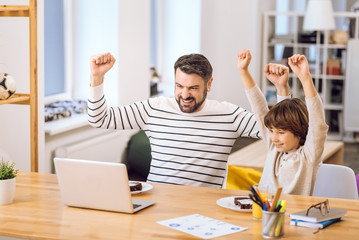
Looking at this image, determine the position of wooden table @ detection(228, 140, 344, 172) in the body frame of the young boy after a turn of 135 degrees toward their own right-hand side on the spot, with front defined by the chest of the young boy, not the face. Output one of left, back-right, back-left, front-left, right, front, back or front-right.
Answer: front

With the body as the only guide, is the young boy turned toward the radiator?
no

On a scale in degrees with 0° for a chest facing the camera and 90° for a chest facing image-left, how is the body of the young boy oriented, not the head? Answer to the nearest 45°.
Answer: approximately 45°

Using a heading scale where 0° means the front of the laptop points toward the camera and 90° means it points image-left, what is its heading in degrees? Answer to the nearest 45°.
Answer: approximately 225°

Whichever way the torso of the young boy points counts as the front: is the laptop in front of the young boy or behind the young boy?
in front

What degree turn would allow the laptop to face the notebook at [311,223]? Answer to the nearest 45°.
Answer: approximately 45° to its right

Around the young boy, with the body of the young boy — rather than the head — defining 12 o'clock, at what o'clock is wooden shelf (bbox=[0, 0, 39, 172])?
The wooden shelf is roughly at 2 o'clock from the young boy.

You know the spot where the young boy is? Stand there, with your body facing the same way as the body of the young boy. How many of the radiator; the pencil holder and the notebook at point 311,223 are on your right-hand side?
1

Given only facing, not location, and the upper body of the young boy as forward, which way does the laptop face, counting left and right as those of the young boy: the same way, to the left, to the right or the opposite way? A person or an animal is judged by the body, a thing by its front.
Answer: the opposite way

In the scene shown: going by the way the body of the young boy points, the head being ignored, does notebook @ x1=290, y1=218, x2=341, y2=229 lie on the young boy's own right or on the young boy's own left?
on the young boy's own left

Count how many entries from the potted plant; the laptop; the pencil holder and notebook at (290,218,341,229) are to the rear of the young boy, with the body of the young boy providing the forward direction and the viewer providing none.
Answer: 0

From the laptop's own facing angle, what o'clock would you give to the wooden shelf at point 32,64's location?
The wooden shelf is roughly at 10 o'clock from the laptop.

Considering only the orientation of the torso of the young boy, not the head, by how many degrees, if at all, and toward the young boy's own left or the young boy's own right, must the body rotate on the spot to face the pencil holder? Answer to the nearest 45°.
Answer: approximately 45° to the young boy's own left

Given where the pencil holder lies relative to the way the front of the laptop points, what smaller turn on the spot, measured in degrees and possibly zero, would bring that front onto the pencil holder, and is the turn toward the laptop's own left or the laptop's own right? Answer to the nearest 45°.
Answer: approximately 90° to the laptop's own right

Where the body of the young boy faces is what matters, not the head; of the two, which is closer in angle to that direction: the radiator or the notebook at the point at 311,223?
the notebook

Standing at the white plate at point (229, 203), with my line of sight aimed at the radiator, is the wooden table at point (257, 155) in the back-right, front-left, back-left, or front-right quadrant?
front-right

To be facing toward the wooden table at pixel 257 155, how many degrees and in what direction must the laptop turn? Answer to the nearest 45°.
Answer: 0° — it already faces it

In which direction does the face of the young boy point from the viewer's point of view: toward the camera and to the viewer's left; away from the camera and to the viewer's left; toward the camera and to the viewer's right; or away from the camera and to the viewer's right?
toward the camera and to the viewer's left
